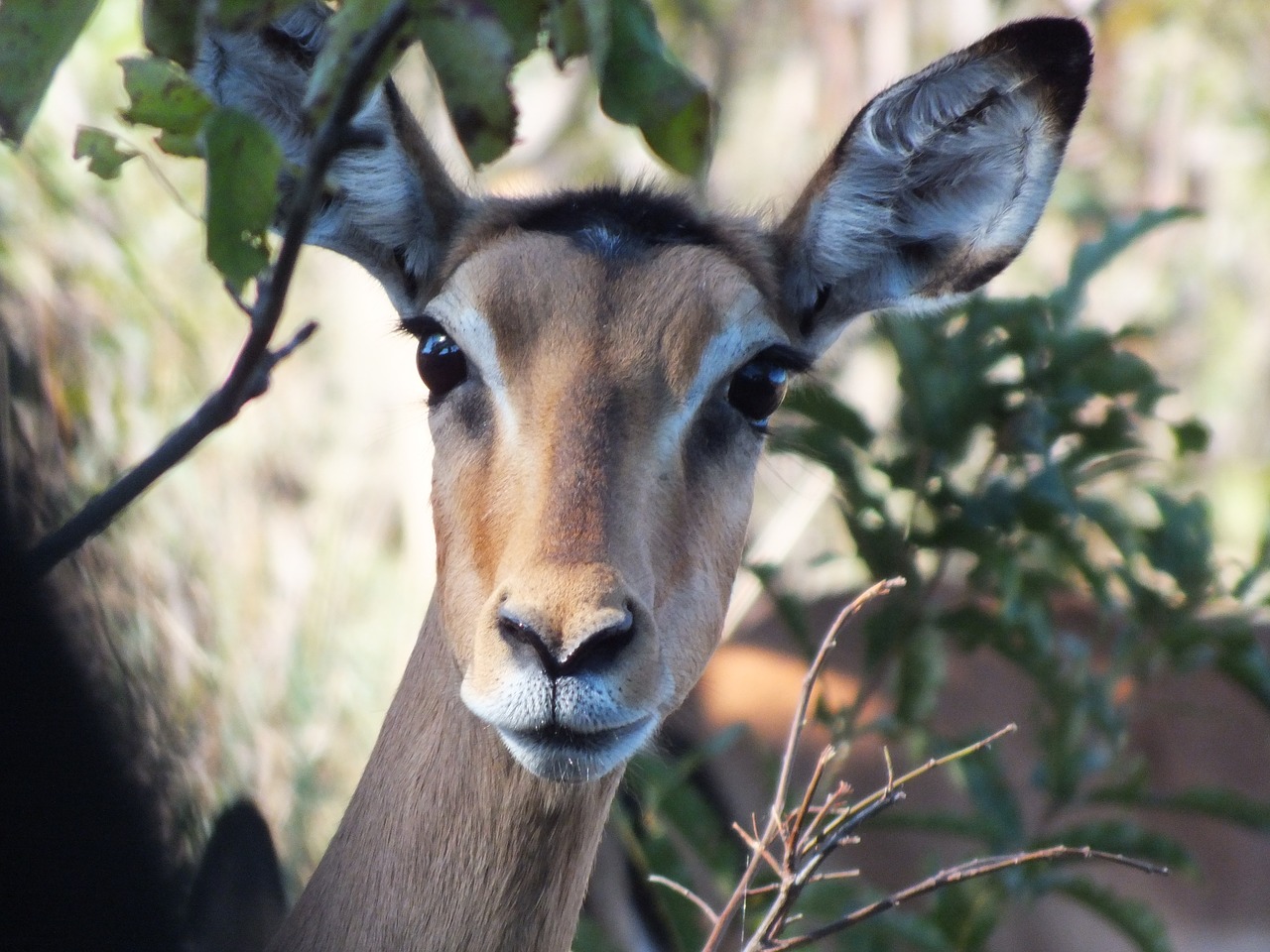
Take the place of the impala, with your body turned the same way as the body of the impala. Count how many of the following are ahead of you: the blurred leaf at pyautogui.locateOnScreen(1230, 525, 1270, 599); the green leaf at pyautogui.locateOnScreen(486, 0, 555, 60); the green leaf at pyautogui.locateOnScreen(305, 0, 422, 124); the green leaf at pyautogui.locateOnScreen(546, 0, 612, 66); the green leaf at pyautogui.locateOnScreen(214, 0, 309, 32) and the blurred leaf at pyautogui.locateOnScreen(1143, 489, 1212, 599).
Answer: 4

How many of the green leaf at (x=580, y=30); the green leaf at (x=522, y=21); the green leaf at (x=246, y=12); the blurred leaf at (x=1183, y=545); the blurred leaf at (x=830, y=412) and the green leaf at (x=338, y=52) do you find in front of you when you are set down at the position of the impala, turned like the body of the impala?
4

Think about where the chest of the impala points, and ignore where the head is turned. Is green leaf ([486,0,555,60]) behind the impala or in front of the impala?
in front

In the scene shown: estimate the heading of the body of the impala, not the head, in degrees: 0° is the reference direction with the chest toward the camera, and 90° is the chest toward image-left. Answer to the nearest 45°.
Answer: approximately 0°

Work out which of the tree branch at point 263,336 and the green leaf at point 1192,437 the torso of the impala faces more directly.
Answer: the tree branch

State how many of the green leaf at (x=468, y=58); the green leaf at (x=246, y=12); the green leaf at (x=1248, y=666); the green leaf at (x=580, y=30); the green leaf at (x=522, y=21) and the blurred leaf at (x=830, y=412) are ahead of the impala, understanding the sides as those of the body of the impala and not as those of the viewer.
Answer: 4

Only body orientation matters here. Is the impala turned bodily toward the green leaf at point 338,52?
yes

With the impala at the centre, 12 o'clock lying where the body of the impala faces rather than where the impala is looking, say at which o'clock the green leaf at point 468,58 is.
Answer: The green leaf is roughly at 12 o'clock from the impala.
